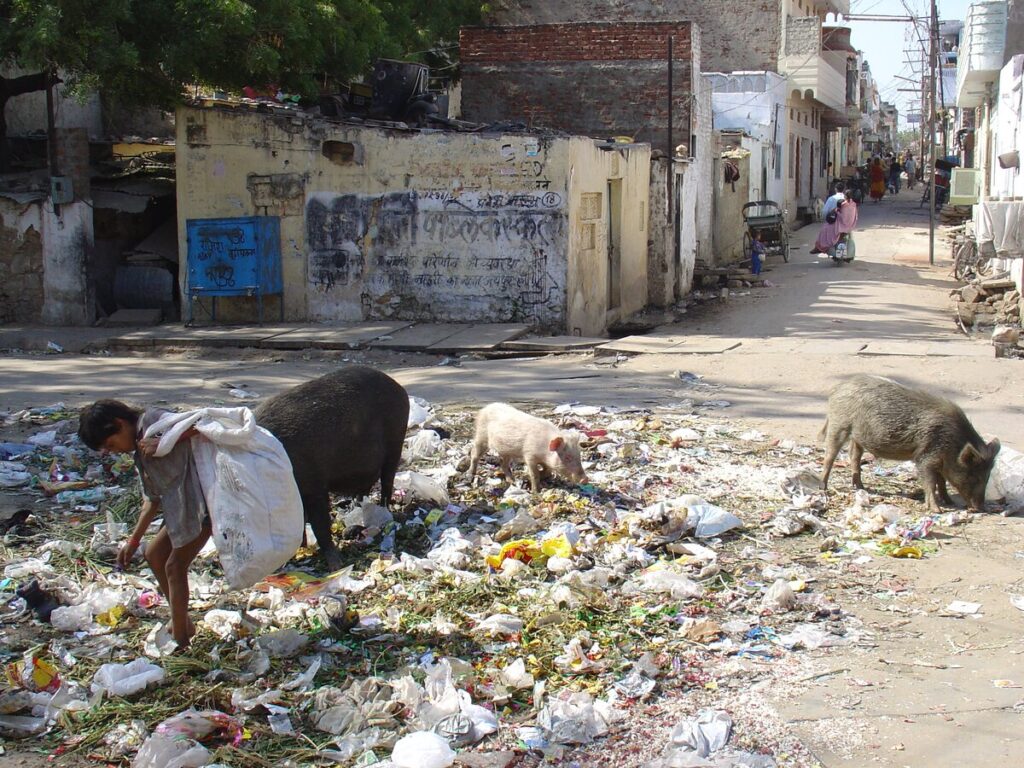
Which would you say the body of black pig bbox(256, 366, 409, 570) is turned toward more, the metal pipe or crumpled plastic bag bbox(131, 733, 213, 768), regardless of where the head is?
the crumpled plastic bag

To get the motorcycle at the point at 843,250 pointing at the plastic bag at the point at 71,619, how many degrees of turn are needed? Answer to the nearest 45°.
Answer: approximately 180°

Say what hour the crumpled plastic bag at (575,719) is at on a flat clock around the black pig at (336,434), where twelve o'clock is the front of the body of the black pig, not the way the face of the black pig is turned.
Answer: The crumpled plastic bag is roughly at 10 o'clock from the black pig.

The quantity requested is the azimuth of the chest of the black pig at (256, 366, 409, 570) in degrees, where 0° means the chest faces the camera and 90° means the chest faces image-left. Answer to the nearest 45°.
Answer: approximately 45°

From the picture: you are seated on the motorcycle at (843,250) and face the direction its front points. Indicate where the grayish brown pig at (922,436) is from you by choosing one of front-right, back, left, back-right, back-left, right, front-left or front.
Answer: back

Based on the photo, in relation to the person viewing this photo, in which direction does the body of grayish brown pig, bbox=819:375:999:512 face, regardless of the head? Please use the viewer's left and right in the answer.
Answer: facing the viewer and to the right of the viewer

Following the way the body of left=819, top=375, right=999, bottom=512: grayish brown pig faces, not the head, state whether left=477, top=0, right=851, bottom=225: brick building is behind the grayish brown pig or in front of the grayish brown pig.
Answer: behind

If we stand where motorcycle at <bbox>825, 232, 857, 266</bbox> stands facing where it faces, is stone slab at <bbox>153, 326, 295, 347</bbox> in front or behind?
behind

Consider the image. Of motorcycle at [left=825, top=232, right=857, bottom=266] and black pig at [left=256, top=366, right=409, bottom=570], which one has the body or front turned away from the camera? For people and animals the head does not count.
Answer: the motorcycle

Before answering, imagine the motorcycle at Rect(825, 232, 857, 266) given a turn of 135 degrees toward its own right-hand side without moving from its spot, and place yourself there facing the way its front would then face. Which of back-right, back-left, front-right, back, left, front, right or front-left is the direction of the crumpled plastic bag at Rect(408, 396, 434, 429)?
front-right

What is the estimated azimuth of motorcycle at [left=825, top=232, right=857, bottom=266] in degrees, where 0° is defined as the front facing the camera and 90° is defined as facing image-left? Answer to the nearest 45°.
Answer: approximately 180°

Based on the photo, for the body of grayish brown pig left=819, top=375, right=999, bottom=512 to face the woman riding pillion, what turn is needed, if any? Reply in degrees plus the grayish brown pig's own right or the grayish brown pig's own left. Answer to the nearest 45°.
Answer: approximately 135° to the grayish brown pig's own left

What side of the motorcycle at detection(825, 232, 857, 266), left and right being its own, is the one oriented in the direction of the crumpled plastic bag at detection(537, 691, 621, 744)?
back

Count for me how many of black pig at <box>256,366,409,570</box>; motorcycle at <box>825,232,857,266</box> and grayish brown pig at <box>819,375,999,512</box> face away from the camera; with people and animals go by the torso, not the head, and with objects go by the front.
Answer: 1

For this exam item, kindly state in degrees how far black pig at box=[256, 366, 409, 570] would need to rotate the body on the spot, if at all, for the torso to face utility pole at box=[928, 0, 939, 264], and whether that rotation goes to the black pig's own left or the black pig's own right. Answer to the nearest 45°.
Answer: approximately 180°

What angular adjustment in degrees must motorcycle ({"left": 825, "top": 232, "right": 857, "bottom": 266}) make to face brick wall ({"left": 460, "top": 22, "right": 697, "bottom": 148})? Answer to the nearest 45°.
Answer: approximately 135° to its left
